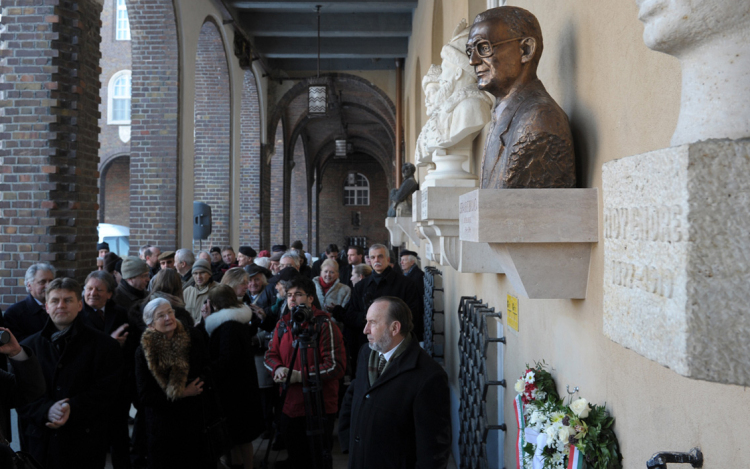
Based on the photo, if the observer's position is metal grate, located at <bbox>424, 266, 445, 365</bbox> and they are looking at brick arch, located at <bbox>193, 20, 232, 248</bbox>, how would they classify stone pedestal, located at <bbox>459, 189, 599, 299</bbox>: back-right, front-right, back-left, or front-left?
back-left

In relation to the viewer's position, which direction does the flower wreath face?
facing the viewer and to the left of the viewer

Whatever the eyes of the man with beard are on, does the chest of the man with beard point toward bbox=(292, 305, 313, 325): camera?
no

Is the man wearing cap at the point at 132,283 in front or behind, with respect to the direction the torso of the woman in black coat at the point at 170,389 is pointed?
behind

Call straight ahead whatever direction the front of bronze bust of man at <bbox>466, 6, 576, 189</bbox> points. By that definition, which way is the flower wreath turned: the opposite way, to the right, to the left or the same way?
the same way

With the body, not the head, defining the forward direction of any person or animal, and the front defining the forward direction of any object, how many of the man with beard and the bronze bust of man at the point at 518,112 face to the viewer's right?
0

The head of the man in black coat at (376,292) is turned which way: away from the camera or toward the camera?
toward the camera

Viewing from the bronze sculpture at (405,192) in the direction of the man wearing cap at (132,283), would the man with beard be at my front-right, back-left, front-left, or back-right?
front-left

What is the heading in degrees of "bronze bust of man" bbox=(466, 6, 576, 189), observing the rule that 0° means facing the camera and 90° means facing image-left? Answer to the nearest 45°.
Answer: approximately 45°

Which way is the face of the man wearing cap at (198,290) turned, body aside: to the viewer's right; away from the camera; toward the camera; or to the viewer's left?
toward the camera

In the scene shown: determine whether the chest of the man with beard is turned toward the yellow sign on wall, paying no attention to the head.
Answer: no

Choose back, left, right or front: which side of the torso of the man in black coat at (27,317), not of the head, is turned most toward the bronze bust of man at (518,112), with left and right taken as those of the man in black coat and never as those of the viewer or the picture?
front

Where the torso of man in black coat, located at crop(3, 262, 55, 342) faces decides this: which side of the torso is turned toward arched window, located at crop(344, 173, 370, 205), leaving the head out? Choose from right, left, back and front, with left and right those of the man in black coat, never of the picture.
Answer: left

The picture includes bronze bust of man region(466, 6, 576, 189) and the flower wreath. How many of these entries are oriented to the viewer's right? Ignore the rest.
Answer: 0

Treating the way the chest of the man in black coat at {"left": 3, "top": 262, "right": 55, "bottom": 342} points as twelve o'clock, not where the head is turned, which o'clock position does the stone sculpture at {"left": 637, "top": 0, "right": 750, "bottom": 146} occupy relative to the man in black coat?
The stone sculpture is roughly at 1 o'clock from the man in black coat.

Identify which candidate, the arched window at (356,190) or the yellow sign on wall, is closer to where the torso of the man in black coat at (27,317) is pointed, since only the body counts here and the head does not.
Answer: the yellow sign on wall

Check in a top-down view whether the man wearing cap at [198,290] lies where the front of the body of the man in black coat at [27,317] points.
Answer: no

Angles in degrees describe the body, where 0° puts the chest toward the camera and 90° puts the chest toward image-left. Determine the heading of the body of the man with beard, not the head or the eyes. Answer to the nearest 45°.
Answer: approximately 45°
